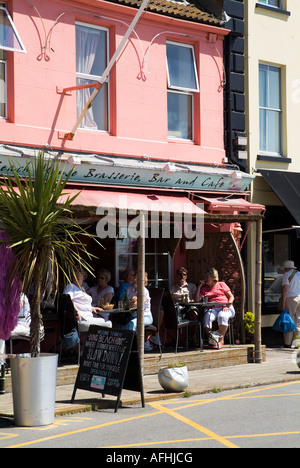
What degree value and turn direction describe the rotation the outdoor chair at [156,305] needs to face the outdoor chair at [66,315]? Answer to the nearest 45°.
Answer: approximately 45° to its left

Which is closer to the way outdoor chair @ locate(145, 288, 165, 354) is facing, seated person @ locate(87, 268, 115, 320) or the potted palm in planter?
the seated person

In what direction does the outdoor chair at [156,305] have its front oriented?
to the viewer's left

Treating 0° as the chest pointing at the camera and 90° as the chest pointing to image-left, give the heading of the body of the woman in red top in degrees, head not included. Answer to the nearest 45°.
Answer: approximately 45°

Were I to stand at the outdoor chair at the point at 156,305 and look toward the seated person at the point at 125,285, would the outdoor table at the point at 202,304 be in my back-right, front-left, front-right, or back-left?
back-right

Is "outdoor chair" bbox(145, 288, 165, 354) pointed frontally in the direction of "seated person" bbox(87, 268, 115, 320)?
yes

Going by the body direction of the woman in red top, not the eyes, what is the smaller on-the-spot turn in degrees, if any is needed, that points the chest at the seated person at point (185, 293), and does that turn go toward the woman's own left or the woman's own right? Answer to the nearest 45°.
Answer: approximately 90° to the woman's own right

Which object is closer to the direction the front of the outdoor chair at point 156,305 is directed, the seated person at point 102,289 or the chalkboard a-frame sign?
the seated person

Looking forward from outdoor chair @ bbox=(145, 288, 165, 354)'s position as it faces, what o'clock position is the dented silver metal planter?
The dented silver metal planter is roughly at 9 o'clock from the outdoor chair.

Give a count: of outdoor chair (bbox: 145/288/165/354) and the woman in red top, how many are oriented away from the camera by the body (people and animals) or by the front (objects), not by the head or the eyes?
0
